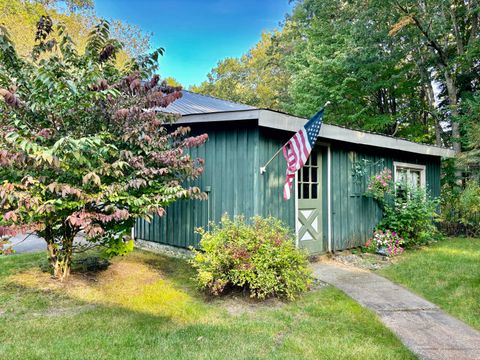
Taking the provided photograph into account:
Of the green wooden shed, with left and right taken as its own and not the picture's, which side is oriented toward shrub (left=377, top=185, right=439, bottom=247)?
left

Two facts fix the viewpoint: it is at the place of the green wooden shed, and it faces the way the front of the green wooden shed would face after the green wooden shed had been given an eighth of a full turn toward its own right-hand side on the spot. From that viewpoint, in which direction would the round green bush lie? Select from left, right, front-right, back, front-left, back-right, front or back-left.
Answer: front

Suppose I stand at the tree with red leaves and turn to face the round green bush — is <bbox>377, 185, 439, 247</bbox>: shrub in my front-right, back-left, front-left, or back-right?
front-left

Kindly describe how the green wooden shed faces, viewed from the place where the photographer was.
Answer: facing the viewer and to the right of the viewer

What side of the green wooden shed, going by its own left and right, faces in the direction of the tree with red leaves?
right
